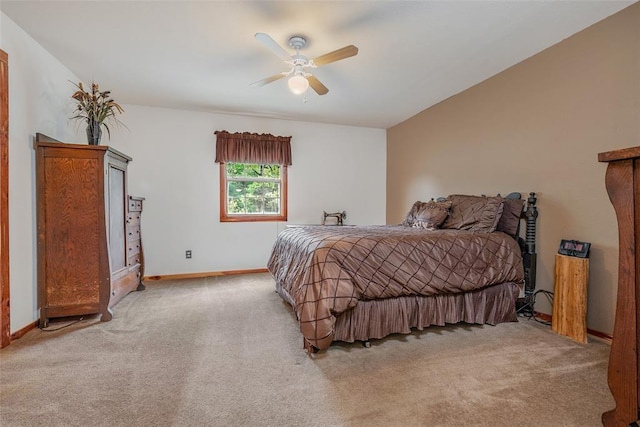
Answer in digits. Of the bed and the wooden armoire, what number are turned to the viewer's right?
1

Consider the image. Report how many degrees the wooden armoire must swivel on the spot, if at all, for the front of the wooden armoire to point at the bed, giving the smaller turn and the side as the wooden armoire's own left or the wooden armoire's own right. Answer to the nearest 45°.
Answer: approximately 45° to the wooden armoire's own right

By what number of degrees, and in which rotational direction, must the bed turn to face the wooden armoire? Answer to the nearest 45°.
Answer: approximately 45° to its right

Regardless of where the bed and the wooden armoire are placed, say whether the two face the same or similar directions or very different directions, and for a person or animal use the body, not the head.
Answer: very different directions

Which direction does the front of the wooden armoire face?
to the viewer's right

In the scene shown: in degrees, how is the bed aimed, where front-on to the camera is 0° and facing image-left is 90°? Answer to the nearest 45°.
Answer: approximately 45°

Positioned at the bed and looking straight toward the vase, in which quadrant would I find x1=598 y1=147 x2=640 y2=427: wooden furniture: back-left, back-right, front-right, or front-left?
back-left

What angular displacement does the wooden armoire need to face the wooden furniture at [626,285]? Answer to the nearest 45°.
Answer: approximately 45° to its right

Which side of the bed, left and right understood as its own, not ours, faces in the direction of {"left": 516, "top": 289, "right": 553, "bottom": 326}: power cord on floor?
back

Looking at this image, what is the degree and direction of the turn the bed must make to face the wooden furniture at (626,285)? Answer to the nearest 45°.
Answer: approximately 90° to its left
